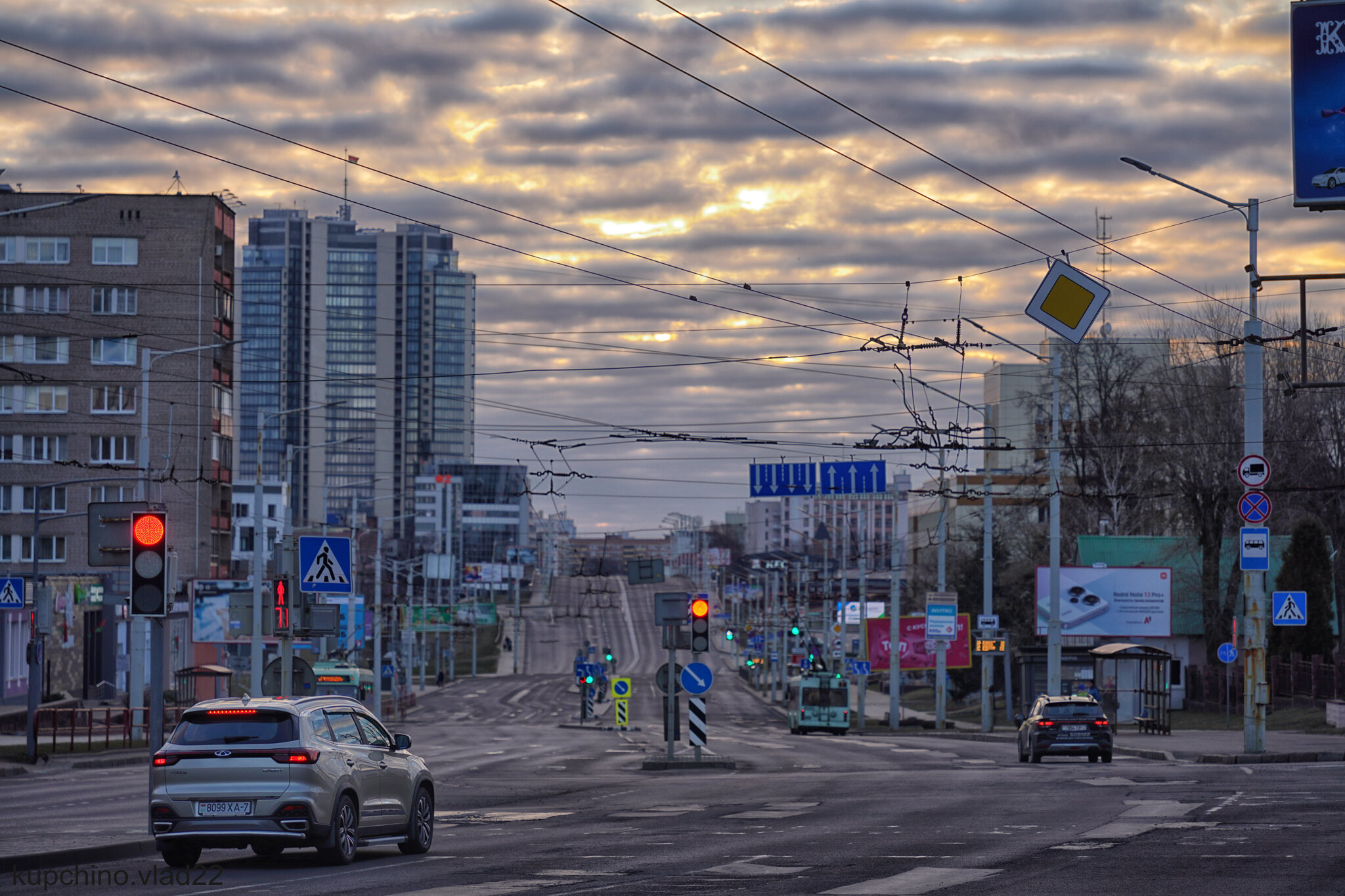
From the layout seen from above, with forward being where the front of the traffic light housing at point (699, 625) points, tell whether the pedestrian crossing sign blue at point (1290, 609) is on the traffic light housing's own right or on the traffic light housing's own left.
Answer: on the traffic light housing's own left

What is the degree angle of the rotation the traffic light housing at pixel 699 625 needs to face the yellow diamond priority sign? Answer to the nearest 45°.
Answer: approximately 45° to its left

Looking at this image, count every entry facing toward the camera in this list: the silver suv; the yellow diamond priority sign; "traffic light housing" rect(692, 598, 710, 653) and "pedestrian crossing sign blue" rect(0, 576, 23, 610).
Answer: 3

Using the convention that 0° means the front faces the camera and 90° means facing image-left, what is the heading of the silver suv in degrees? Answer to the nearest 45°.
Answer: approximately 225°

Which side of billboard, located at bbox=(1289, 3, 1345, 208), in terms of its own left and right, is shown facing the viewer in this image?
front

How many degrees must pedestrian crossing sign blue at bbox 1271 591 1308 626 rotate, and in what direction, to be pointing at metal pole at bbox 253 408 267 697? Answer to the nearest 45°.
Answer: approximately 90° to its right

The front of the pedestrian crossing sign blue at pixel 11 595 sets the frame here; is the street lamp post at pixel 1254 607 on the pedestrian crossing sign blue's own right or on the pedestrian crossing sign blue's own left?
on the pedestrian crossing sign blue's own left

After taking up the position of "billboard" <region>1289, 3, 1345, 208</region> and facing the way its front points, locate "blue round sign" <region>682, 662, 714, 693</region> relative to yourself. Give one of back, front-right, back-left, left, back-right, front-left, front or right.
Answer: back-right

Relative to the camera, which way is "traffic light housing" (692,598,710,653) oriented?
toward the camera

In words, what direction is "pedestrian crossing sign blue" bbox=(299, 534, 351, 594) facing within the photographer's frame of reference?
facing the viewer

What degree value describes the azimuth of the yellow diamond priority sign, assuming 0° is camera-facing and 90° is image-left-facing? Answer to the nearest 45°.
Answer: approximately 0°

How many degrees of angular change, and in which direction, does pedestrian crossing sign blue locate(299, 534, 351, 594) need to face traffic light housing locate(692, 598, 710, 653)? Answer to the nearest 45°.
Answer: approximately 135° to its left

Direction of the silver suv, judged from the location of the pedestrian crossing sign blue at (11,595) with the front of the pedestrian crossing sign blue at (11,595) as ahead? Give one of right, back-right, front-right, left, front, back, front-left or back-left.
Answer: front

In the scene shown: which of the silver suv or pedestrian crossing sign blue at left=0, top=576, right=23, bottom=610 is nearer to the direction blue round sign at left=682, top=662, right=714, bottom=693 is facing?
the silver suv

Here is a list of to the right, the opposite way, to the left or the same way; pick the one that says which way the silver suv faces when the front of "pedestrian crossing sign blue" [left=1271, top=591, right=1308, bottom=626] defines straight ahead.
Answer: the opposite way

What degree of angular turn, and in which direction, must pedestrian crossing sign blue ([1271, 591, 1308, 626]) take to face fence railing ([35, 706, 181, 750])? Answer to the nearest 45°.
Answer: approximately 90° to its right

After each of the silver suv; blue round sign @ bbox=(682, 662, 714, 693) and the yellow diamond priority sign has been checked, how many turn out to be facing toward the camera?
2
